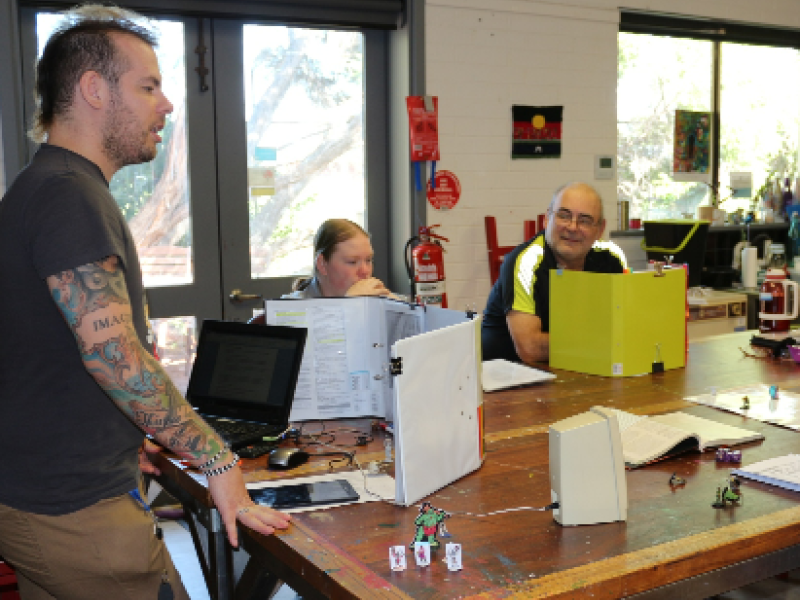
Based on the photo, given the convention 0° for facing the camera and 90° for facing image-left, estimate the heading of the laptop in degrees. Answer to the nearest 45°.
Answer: approximately 45°

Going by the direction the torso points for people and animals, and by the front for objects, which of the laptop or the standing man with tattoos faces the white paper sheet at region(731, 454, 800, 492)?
the standing man with tattoos

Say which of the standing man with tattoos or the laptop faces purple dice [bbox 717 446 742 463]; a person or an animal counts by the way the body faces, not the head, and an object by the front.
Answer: the standing man with tattoos

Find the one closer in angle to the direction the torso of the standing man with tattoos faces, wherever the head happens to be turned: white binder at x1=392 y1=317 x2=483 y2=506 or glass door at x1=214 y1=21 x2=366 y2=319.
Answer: the white binder

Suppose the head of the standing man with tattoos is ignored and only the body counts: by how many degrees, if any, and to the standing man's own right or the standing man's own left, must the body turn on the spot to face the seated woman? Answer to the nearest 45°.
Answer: approximately 45° to the standing man's own left

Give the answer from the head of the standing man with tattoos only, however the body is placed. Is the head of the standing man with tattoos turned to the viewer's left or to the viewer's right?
to the viewer's right

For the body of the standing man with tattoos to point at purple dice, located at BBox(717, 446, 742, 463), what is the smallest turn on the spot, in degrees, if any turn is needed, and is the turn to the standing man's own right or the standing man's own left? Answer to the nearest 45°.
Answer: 0° — they already face it

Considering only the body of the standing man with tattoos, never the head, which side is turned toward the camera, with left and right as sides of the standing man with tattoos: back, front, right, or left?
right

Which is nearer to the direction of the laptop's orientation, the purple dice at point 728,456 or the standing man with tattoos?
the standing man with tattoos
